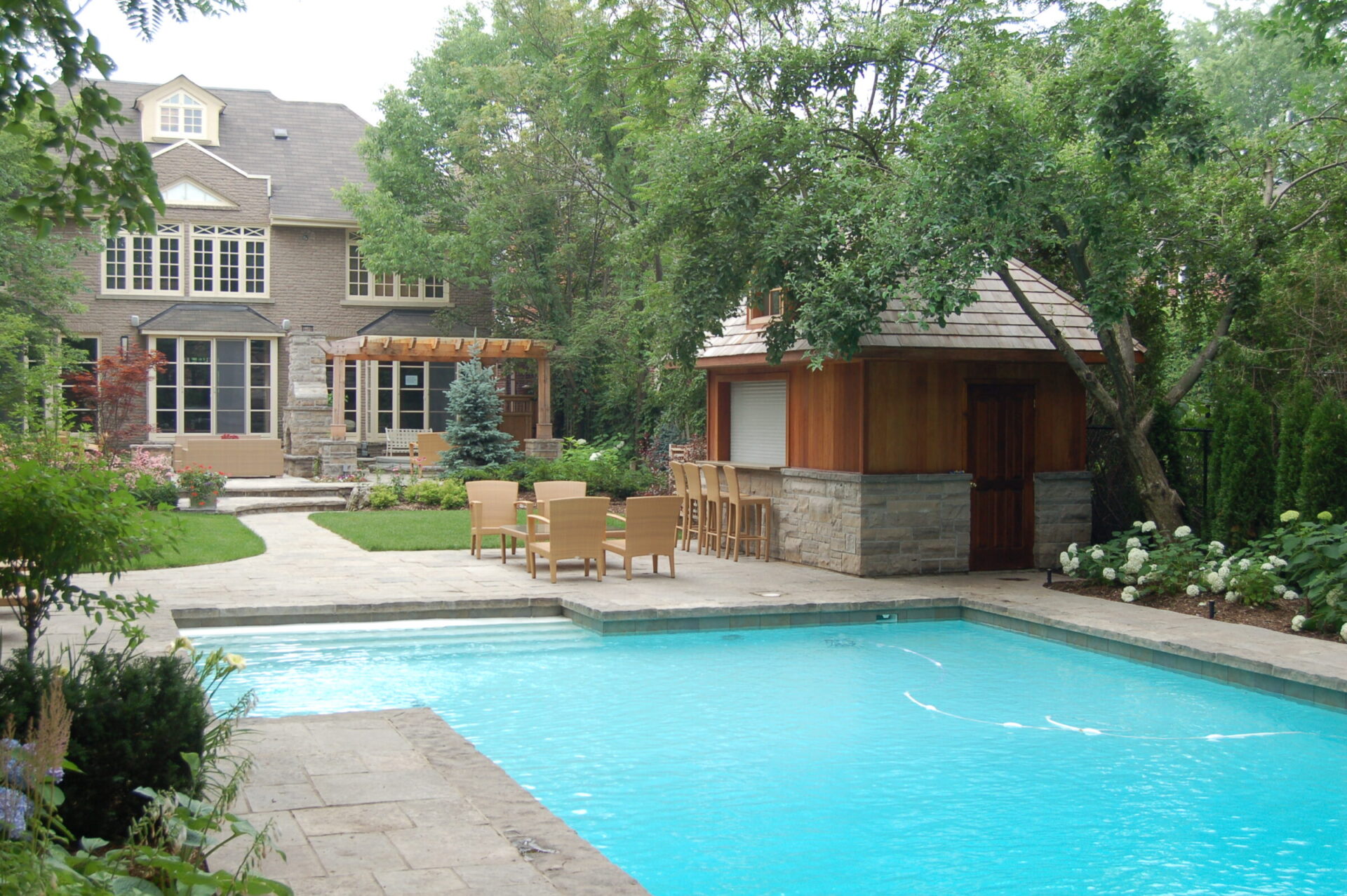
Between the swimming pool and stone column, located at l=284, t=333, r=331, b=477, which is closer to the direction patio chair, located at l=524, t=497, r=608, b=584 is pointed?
the stone column

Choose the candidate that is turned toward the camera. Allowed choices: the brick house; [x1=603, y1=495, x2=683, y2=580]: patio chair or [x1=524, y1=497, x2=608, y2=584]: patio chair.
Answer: the brick house

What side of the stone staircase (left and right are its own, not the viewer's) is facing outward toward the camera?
front

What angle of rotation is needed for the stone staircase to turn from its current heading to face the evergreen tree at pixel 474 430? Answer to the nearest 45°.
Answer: approximately 135° to its left

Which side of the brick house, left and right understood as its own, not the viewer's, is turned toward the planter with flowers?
front

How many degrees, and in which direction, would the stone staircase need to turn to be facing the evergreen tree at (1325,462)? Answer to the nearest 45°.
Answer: approximately 45° to its left

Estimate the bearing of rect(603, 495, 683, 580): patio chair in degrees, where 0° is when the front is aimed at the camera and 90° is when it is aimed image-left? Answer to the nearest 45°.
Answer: approximately 135°

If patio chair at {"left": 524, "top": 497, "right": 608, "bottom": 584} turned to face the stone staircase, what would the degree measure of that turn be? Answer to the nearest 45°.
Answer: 0° — it already faces it

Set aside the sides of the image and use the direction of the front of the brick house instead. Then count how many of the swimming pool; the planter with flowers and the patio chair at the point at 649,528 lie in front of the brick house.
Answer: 3

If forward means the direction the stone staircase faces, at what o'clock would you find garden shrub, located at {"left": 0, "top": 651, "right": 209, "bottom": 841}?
The garden shrub is roughly at 12 o'clock from the stone staircase.

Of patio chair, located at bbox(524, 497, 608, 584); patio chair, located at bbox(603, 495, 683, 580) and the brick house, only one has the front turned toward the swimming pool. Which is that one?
the brick house

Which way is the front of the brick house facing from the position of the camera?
facing the viewer

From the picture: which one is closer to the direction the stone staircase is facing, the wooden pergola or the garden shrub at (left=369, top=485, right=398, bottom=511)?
the garden shrub

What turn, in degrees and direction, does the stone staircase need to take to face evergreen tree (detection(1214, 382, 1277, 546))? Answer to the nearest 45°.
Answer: approximately 45° to its left

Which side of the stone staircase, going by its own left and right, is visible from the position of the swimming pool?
front
